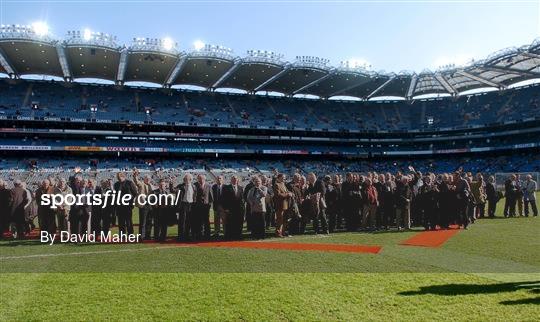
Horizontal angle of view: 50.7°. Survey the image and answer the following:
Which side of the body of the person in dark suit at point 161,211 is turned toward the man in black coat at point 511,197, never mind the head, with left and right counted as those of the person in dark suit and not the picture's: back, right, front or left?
left

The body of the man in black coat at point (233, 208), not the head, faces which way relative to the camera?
toward the camera

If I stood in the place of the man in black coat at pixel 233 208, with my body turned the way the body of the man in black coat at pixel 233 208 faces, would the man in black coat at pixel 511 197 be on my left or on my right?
on my left

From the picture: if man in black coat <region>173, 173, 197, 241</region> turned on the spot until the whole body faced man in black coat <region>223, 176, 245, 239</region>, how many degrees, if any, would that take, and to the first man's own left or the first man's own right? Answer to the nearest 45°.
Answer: approximately 90° to the first man's own left

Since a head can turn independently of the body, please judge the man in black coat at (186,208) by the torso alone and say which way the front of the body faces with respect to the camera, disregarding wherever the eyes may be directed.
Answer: toward the camera

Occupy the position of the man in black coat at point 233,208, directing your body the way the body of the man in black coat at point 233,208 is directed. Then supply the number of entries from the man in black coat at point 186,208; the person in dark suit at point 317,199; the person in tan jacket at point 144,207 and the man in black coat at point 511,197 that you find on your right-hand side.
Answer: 2

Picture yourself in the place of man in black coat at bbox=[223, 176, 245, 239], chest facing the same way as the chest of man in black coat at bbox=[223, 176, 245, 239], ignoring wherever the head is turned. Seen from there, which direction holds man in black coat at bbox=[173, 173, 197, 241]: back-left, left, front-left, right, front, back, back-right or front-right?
right

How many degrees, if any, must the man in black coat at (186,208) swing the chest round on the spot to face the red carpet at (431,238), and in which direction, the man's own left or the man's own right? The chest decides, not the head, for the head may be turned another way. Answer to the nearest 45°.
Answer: approximately 90° to the man's own left

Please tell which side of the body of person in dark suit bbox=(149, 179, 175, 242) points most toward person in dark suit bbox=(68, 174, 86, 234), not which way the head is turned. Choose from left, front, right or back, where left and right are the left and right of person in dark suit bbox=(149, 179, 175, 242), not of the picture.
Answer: right

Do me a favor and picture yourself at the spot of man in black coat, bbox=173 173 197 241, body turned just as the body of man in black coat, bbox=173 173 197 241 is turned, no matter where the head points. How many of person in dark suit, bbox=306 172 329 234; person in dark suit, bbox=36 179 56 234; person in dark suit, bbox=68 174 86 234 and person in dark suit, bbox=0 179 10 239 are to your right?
3

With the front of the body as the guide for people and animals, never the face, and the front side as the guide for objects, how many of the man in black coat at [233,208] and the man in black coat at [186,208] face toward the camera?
2

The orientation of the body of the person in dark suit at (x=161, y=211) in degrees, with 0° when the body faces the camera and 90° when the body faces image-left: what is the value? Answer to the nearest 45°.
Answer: approximately 0°

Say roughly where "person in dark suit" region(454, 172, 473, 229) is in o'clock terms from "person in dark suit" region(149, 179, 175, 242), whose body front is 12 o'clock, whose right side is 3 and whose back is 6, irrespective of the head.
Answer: "person in dark suit" region(454, 172, 473, 229) is roughly at 9 o'clock from "person in dark suit" region(149, 179, 175, 242).
